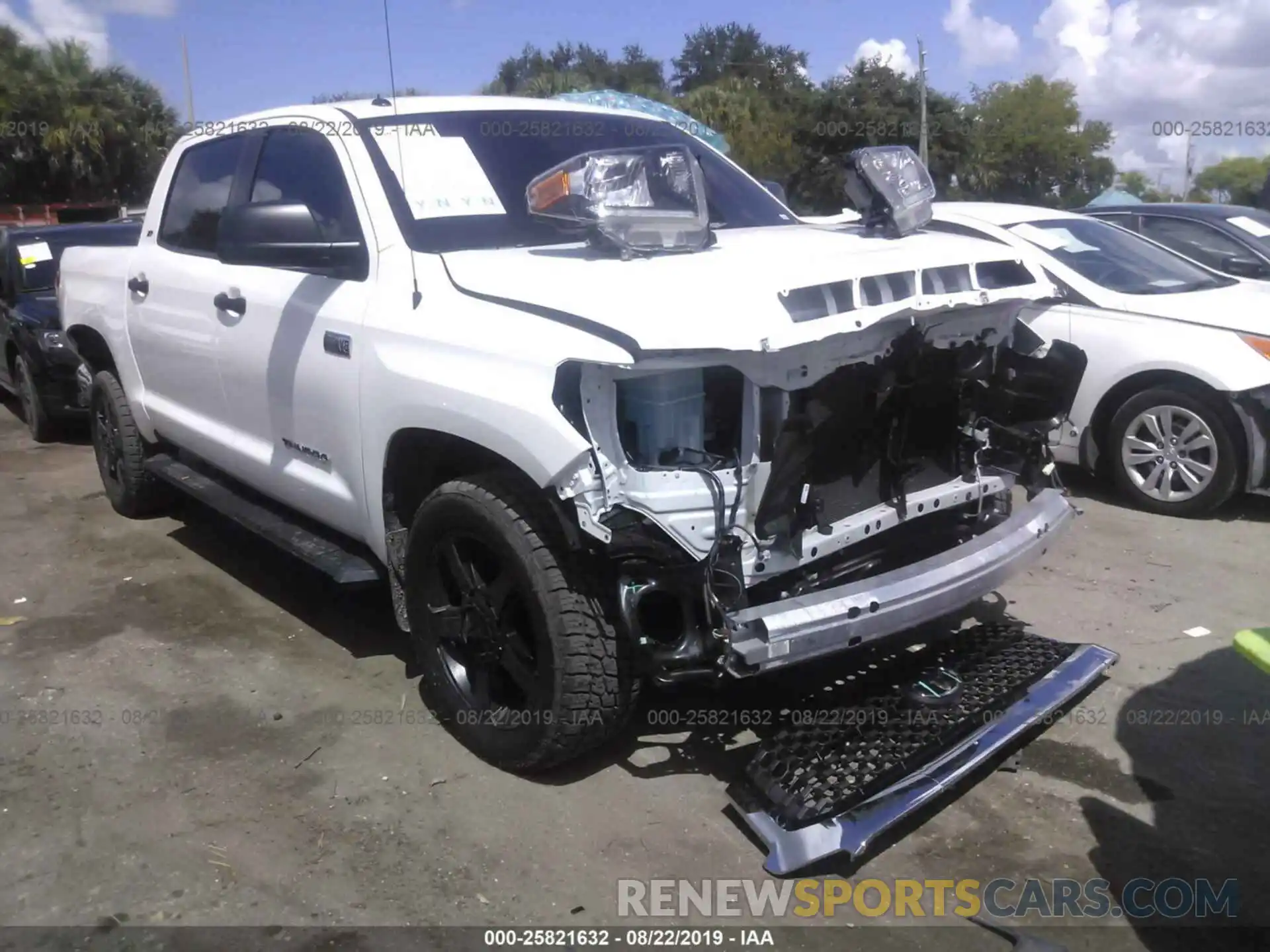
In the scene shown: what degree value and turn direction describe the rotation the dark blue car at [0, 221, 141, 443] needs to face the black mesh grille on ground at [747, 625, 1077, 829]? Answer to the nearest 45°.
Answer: approximately 45° to its right

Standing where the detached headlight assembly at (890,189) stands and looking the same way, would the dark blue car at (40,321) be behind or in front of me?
behind

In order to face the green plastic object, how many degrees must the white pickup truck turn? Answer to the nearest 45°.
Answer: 0° — it already faces it

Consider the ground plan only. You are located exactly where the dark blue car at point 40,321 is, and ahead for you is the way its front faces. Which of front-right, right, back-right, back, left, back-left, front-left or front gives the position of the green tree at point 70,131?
back-left

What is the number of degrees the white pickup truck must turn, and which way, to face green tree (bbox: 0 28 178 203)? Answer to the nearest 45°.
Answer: approximately 180°

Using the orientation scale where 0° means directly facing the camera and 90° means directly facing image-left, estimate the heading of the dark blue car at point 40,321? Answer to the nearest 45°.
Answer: approximately 315°

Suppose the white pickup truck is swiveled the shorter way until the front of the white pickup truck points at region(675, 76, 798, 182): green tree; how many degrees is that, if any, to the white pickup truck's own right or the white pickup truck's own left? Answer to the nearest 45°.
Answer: approximately 135° to the white pickup truck's own left

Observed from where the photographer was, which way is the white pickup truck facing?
facing the viewer and to the right of the viewer

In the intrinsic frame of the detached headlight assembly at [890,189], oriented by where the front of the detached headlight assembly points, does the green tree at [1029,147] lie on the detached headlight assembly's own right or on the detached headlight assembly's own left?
on the detached headlight assembly's own left

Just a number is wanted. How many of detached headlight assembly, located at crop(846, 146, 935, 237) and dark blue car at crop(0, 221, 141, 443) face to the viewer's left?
0

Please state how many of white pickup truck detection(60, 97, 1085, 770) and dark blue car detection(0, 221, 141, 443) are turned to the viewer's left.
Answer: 0
